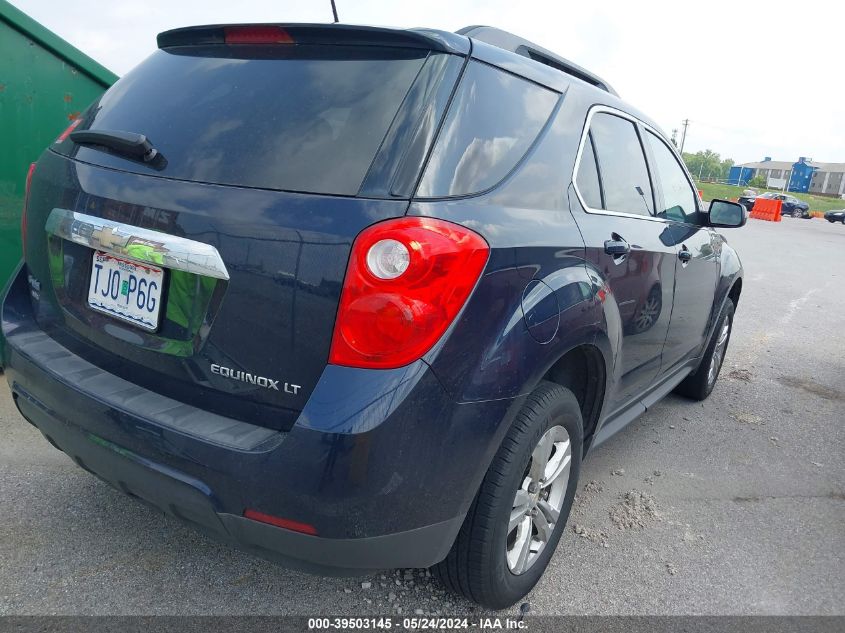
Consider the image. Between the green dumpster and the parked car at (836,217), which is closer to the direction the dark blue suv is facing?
the parked car

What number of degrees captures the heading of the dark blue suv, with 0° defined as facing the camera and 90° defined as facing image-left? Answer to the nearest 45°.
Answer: approximately 225°

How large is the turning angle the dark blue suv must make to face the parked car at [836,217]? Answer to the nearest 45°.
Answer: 0° — it already faces it

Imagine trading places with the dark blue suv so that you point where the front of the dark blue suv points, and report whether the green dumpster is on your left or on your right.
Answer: on your left
